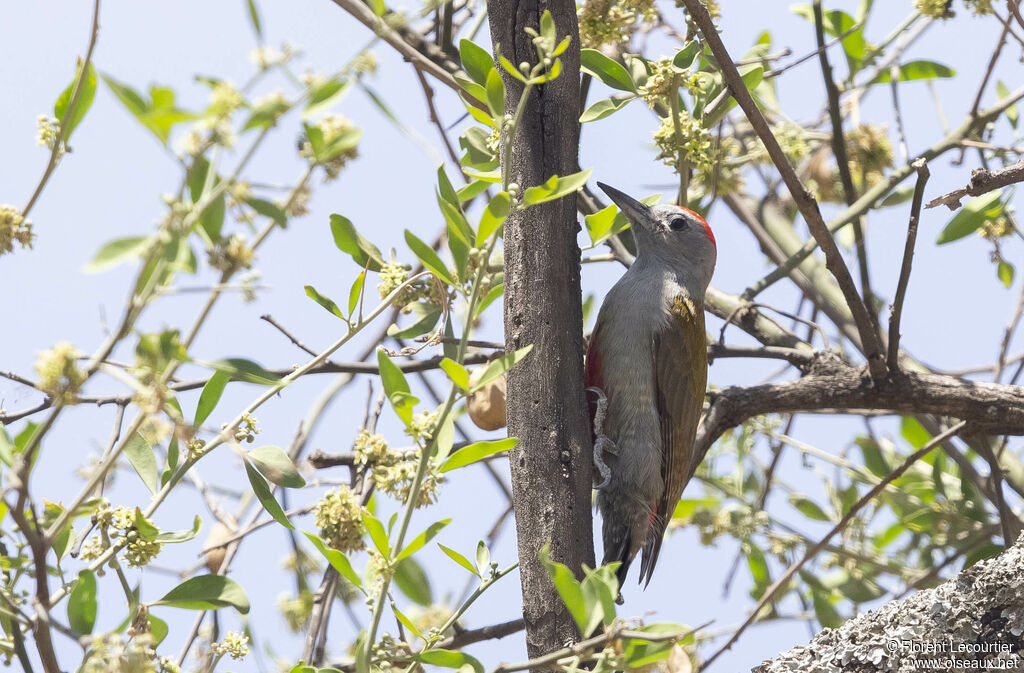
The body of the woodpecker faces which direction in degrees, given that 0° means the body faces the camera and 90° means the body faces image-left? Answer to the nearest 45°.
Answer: approximately 90°

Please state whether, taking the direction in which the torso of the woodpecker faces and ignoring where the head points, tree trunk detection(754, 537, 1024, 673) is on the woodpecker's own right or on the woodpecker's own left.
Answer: on the woodpecker's own left
